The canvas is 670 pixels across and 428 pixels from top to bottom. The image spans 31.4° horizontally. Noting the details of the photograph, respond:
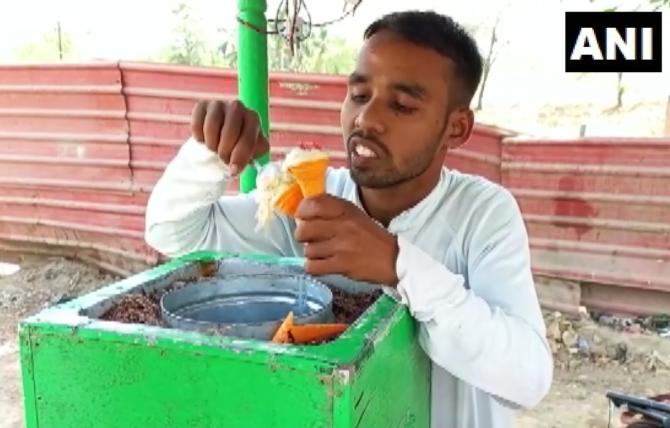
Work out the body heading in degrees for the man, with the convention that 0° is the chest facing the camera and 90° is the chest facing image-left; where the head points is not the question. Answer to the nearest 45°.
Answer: approximately 45°

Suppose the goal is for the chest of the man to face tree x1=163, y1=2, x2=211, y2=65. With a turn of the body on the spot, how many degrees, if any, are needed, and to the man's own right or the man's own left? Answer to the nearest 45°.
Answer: approximately 135° to the man's own right

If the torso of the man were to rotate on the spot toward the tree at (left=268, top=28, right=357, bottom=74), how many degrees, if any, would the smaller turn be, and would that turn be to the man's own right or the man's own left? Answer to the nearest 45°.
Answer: approximately 135° to the man's own right
